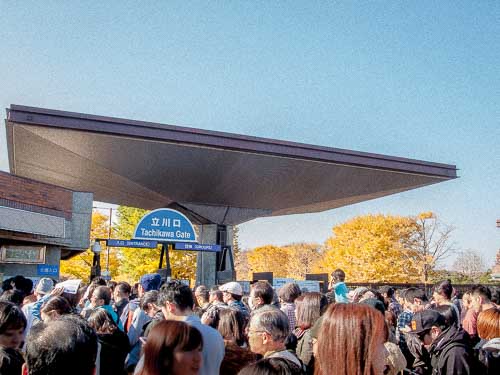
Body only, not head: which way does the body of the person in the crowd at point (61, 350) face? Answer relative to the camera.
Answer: away from the camera

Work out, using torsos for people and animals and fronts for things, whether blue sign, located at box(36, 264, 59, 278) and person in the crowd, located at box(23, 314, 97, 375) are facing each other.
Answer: yes

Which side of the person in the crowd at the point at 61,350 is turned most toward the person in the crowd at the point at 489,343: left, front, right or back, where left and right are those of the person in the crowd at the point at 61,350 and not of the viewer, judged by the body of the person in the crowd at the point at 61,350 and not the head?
right

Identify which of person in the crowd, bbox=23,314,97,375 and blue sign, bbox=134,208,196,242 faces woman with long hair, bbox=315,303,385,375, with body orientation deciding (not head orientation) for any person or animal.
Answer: the blue sign

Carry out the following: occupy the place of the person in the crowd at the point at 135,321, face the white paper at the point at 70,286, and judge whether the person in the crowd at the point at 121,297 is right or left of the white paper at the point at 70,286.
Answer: right

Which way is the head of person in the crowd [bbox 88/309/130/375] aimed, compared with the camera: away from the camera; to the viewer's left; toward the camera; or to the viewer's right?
away from the camera

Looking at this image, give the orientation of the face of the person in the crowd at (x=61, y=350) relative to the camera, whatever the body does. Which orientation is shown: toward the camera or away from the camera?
away from the camera

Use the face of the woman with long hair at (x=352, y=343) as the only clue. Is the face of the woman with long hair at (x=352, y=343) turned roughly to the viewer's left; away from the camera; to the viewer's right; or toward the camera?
away from the camera

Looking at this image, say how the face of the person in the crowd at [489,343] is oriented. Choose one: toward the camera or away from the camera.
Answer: away from the camera

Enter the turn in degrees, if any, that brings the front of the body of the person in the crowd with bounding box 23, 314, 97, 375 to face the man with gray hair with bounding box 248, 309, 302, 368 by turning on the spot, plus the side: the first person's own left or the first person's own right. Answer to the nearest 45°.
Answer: approximately 45° to the first person's own right
